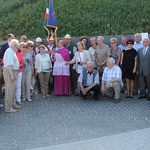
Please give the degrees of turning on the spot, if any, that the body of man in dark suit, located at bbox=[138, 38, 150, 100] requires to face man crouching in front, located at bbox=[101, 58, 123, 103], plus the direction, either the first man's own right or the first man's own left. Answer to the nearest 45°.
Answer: approximately 45° to the first man's own right

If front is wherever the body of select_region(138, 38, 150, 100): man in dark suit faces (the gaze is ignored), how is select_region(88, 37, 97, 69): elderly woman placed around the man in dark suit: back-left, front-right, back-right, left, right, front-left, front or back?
right

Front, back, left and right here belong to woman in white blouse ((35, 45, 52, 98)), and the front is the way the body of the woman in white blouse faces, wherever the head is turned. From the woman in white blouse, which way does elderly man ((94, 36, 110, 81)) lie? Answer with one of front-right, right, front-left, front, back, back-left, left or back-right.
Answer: left
